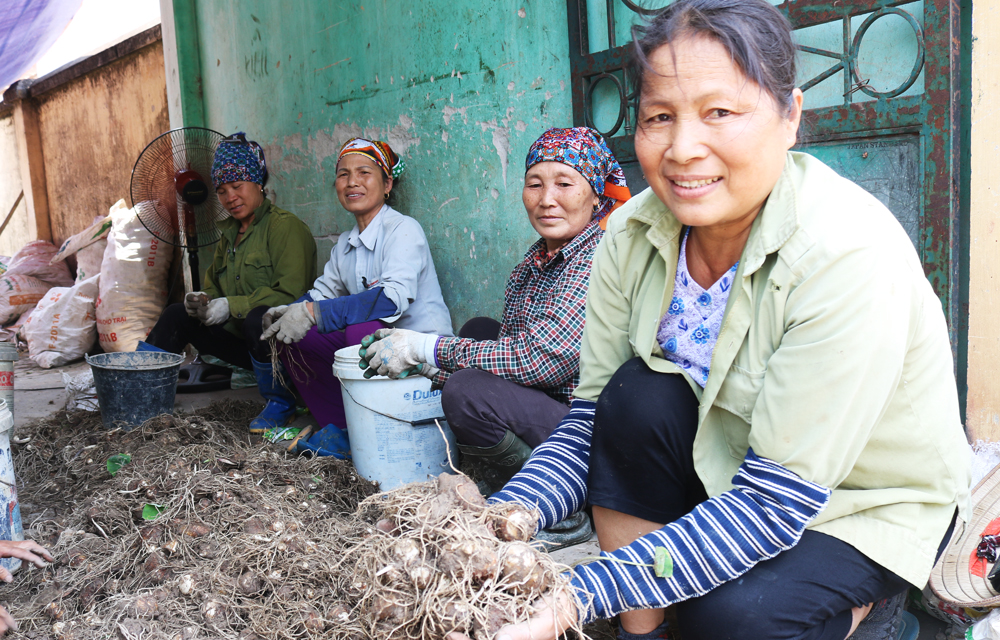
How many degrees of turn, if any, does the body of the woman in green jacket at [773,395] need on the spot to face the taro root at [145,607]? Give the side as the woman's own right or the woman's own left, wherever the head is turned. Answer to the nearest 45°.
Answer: approximately 45° to the woman's own right

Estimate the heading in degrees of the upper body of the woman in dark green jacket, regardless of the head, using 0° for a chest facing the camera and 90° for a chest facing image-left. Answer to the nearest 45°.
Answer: approximately 45°

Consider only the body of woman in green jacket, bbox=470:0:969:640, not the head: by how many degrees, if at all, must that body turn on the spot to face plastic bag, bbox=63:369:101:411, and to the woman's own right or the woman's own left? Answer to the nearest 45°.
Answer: approximately 90° to the woman's own right

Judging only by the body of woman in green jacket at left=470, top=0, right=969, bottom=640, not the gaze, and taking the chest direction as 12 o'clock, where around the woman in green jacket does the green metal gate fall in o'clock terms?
The green metal gate is roughly at 5 o'clock from the woman in green jacket.

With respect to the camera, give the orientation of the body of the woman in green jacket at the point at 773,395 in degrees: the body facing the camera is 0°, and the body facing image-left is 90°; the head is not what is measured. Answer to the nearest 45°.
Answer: approximately 45°

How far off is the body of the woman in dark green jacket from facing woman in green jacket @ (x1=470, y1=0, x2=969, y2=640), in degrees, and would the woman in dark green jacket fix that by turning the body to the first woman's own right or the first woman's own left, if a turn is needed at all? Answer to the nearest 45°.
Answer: approximately 45° to the first woman's own left

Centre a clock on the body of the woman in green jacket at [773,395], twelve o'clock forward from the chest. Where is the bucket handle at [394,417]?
The bucket handle is roughly at 3 o'clock from the woman in green jacket.
